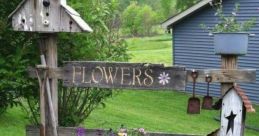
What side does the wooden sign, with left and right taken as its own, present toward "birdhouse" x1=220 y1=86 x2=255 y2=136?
left

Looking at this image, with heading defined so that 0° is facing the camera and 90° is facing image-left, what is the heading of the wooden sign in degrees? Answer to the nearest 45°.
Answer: approximately 0°

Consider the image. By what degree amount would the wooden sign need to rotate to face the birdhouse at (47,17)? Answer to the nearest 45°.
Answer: approximately 90° to its right

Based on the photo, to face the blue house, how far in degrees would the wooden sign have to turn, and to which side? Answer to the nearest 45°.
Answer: approximately 180°

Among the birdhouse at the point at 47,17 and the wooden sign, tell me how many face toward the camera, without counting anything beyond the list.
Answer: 2

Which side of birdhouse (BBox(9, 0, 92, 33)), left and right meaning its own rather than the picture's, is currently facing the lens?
front

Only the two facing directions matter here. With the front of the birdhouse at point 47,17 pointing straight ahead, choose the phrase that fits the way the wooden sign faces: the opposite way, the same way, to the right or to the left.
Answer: the same way

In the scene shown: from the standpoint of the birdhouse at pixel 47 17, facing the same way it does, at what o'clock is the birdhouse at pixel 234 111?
the birdhouse at pixel 234 111 is roughly at 10 o'clock from the birdhouse at pixel 47 17.
